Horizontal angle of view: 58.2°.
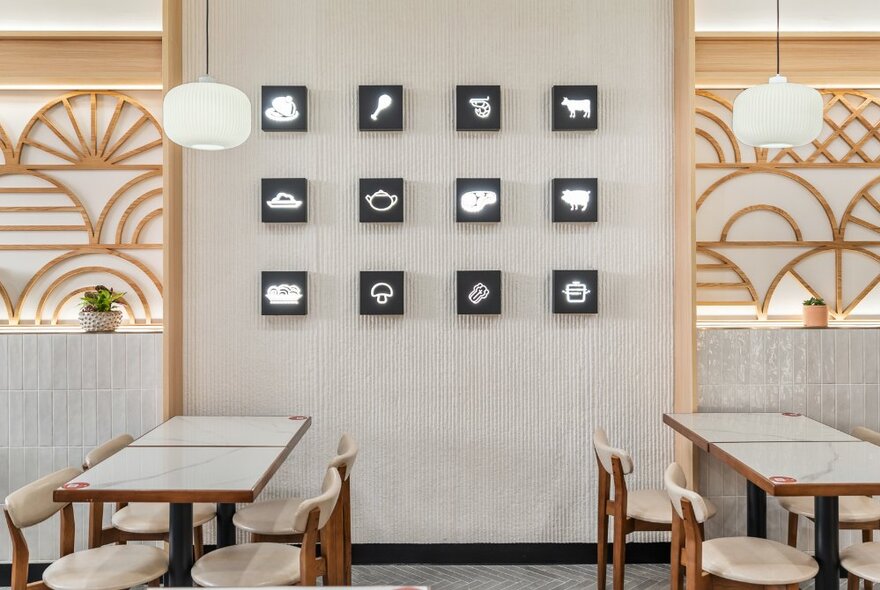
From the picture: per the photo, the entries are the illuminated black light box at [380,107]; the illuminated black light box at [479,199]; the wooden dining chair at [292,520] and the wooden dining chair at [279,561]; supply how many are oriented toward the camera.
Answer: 2

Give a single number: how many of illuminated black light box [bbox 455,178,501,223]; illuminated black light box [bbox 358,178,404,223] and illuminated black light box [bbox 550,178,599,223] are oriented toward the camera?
3

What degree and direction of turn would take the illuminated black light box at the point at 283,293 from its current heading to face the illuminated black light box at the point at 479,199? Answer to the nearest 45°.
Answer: approximately 90° to its left

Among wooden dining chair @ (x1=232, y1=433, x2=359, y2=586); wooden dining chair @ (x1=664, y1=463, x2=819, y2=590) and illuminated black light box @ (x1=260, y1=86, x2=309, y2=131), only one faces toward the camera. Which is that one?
the illuminated black light box

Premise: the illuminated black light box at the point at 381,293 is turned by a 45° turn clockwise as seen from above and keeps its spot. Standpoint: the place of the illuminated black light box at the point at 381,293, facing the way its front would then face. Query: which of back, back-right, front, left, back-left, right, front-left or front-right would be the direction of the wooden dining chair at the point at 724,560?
left

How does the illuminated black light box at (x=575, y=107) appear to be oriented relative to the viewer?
toward the camera

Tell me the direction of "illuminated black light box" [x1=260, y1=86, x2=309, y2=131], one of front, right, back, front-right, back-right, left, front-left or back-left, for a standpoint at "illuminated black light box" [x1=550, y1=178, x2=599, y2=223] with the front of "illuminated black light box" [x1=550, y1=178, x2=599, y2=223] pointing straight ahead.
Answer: right

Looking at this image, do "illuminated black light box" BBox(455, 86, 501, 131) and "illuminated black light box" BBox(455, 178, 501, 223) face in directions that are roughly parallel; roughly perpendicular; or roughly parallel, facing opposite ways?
roughly parallel

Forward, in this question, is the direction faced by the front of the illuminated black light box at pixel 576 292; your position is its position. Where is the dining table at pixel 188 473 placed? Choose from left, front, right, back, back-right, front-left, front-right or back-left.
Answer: front-right

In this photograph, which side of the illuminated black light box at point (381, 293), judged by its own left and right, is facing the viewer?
front

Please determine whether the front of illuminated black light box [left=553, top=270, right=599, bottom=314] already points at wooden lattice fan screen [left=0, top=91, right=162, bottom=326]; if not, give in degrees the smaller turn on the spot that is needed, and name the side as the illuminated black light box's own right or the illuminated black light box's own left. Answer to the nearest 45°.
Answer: approximately 90° to the illuminated black light box's own right

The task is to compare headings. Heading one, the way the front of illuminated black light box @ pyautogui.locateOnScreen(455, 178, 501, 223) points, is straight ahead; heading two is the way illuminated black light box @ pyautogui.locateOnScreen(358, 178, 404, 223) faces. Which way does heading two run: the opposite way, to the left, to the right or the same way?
the same way

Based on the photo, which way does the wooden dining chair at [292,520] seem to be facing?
to the viewer's left

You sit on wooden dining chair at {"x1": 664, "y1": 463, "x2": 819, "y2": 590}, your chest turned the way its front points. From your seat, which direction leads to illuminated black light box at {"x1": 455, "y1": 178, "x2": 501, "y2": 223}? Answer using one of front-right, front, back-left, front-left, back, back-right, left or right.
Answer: back-left

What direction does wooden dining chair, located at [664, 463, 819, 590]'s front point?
to the viewer's right

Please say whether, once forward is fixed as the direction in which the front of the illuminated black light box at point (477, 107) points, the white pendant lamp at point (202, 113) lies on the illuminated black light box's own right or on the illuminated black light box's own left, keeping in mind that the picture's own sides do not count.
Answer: on the illuminated black light box's own right

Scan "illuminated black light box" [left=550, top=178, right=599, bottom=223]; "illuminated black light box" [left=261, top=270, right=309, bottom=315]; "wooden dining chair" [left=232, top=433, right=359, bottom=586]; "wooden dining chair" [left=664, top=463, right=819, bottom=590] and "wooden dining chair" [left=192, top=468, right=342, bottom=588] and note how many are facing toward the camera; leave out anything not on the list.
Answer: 2
